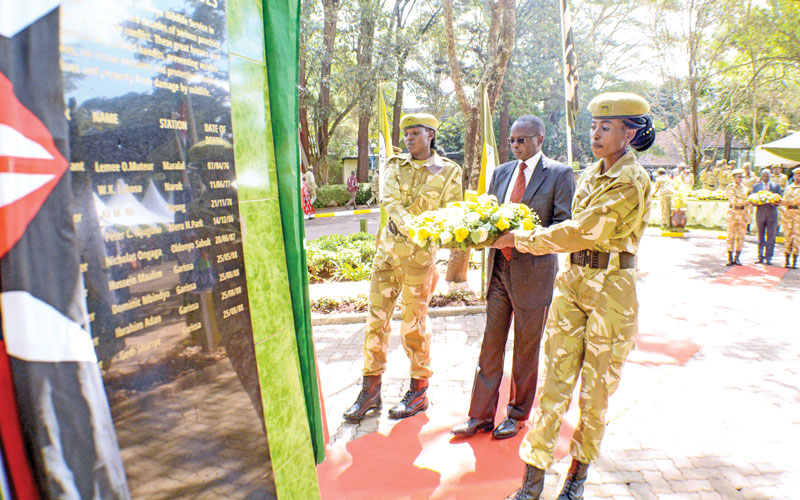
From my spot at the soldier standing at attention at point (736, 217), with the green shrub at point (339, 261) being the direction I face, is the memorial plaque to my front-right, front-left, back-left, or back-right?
front-left

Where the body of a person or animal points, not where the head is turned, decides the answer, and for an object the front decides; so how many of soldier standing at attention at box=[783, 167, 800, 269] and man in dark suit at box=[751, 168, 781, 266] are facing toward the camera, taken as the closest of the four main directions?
2

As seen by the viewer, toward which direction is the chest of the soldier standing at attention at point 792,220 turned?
toward the camera

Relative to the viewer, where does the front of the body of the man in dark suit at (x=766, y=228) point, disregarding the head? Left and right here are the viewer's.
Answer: facing the viewer

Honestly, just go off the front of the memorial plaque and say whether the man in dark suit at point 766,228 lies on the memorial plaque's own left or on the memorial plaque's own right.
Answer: on the memorial plaque's own left

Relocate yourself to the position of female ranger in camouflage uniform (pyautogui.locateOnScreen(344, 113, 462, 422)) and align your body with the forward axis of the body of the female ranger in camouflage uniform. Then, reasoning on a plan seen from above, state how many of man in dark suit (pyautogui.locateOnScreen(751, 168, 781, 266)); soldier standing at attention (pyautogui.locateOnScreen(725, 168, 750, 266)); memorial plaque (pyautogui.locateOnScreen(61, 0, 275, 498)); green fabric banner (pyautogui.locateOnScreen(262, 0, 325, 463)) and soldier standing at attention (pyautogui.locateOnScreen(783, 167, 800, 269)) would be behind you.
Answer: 3

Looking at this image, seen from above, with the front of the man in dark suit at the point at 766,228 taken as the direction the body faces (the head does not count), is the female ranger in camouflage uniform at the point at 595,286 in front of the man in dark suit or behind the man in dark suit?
in front

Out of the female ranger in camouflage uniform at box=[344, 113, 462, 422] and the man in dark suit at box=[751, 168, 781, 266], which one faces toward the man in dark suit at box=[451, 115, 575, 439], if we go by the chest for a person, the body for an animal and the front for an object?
the man in dark suit at box=[751, 168, 781, 266]

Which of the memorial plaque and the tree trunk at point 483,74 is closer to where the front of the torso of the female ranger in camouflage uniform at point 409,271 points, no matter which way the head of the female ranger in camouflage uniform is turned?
the memorial plaque

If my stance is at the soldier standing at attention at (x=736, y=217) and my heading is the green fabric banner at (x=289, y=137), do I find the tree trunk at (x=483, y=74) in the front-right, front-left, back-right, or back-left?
front-right

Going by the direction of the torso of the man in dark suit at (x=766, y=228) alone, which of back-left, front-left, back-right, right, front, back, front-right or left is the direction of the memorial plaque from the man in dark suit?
front

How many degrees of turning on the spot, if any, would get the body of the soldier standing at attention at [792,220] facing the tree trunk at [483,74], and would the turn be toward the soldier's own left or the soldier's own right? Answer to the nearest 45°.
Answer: approximately 45° to the soldier's own right

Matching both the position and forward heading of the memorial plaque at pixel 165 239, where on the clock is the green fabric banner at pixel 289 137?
The green fabric banner is roughly at 9 o'clock from the memorial plaque.

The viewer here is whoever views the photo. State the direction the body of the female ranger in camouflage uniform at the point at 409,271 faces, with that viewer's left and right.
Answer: facing the viewer and to the left of the viewer
